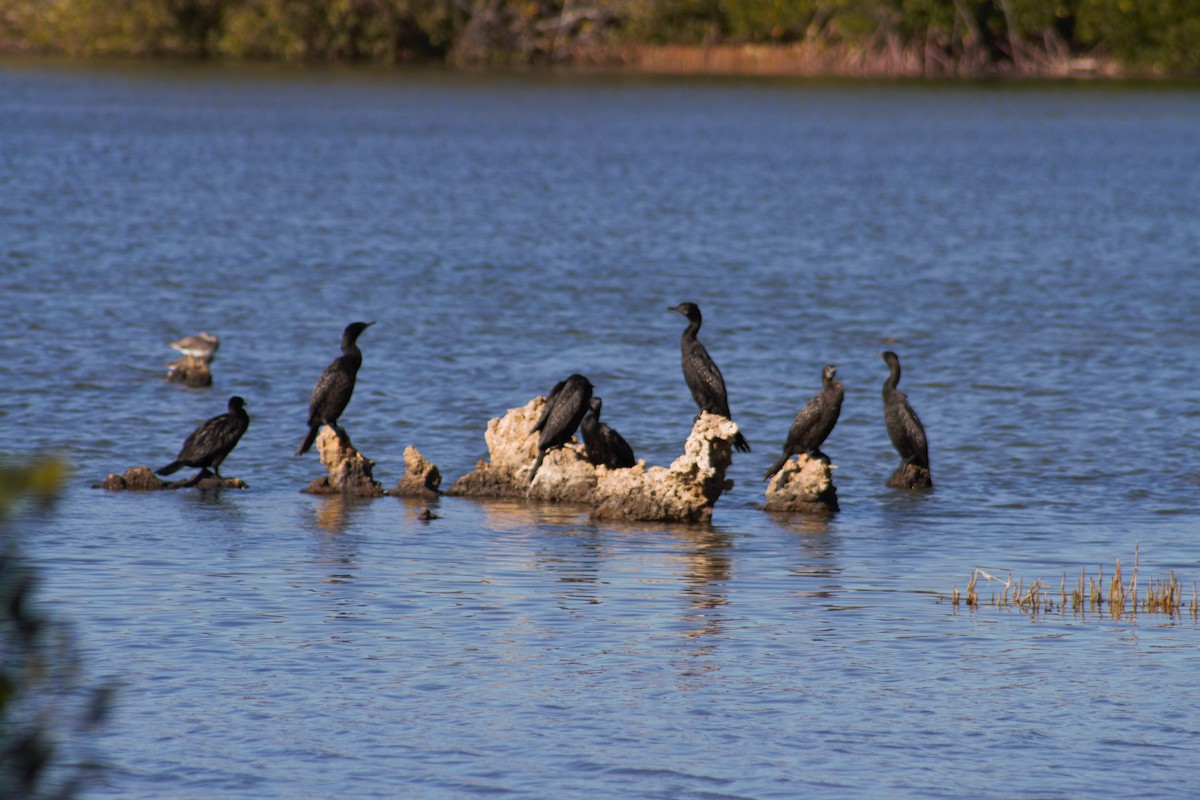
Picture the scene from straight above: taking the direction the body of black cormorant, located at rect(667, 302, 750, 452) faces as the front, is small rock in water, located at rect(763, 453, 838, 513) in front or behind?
behind

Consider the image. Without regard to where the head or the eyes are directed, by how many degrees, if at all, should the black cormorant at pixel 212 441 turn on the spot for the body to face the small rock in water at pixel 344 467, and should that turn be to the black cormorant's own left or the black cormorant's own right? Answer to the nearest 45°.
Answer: approximately 45° to the black cormorant's own right

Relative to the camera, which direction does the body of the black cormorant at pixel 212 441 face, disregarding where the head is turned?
to the viewer's right

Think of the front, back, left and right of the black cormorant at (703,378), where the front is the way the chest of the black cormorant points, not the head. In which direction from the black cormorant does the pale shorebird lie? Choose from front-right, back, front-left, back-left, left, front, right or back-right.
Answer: front-right

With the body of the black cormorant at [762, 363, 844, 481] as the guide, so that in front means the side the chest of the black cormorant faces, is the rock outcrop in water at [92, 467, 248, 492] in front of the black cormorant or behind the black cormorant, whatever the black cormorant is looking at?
behind

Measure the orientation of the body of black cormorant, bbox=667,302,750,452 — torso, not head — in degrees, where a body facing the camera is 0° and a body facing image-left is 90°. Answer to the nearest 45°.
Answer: approximately 90°

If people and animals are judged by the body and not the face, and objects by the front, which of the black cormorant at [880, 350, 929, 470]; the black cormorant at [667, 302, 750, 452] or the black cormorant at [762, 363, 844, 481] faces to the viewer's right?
the black cormorant at [762, 363, 844, 481]

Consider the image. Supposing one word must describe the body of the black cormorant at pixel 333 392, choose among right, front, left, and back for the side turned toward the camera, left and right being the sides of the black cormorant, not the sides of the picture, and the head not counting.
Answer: right

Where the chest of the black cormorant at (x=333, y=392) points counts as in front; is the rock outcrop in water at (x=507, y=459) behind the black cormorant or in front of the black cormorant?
in front

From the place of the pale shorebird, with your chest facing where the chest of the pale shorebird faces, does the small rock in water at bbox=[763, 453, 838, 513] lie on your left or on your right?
on your right

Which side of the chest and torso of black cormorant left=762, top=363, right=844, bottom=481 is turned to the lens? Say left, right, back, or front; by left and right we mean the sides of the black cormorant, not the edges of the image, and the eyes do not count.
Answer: right

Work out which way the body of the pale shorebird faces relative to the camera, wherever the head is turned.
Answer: to the viewer's right

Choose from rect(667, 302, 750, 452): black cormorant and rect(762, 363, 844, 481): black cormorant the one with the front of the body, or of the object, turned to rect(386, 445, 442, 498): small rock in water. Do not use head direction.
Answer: rect(667, 302, 750, 452): black cormorant

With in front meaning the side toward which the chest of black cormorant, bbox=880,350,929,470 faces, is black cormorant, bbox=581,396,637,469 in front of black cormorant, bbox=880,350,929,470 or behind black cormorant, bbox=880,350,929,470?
in front

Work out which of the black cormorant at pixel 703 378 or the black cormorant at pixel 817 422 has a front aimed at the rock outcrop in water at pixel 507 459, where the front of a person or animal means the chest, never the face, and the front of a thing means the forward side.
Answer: the black cormorant at pixel 703 378
